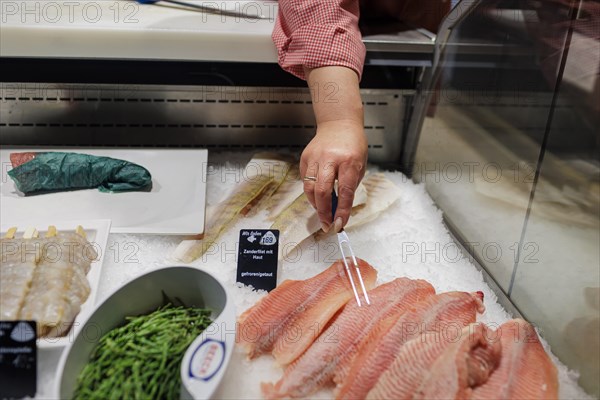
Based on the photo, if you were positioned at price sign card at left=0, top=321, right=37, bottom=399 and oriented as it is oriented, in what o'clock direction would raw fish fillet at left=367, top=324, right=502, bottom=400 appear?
The raw fish fillet is roughly at 10 o'clock from the price sign card.

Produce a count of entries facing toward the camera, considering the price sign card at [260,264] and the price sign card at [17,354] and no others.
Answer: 2

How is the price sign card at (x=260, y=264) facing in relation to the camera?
toward the camera

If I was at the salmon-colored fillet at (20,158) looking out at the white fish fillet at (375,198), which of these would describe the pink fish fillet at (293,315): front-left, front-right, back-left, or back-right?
front-right

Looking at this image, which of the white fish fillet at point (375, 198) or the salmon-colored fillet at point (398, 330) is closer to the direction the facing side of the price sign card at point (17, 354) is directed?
the salmon-colored fillet

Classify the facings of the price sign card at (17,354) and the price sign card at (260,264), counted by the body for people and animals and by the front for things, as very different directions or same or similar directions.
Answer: same or similar directions

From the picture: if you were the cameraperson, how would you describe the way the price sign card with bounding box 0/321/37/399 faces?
facing the viewer
